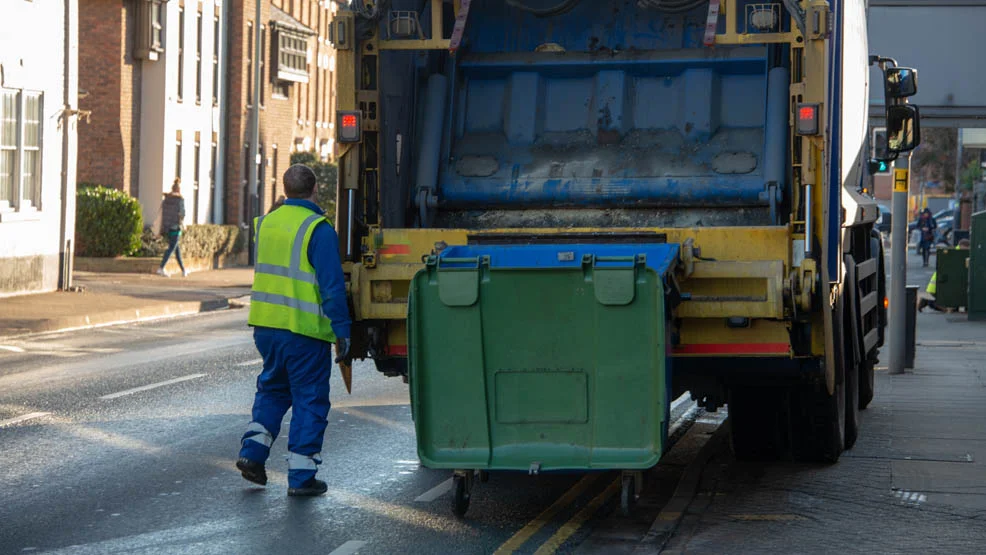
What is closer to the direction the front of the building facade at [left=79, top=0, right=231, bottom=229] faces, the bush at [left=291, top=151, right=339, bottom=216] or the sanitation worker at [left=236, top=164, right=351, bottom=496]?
the sanitation worker

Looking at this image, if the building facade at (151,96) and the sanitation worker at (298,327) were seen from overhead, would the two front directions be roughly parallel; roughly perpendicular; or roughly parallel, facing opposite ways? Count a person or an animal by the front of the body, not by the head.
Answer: roughly perpendicular

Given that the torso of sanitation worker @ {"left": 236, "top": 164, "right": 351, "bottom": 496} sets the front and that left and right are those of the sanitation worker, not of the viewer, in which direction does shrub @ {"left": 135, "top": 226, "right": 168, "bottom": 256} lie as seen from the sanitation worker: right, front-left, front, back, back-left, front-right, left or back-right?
front-left

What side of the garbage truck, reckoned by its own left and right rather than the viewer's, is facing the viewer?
back

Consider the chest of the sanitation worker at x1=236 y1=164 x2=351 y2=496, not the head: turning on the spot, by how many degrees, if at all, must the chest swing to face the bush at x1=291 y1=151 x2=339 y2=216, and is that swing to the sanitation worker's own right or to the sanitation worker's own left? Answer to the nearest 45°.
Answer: approximately 45° to the sanitation worker's own left

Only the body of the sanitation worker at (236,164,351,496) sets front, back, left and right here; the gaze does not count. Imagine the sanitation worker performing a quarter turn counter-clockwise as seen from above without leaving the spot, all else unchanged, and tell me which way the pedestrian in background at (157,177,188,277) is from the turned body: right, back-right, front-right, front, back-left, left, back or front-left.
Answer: front-right

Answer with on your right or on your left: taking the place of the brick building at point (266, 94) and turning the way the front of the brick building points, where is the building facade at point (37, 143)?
on your right

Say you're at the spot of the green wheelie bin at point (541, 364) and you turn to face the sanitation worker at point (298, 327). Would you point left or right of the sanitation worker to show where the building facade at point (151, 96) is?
right

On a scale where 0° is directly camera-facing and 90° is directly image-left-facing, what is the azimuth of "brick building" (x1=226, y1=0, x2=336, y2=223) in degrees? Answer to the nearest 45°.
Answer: approximately 315°

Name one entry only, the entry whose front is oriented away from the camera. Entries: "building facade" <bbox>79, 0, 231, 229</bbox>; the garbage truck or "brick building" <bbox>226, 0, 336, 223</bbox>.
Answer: the garbage truck

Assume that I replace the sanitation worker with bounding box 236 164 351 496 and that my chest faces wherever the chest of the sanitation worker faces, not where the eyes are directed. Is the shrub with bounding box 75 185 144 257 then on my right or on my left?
on my left

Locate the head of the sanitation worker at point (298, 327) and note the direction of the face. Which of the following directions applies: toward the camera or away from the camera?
away from the camera

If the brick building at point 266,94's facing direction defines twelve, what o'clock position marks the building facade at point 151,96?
The building facade is roughly at 2 o'clock from the brick building.
